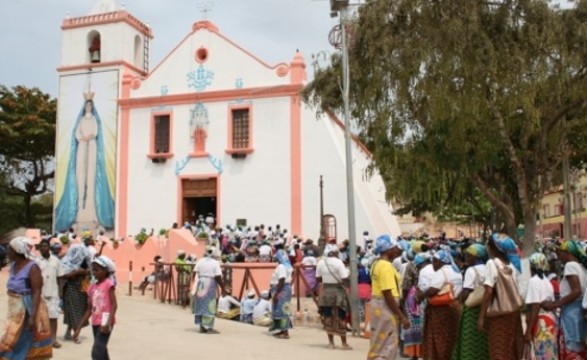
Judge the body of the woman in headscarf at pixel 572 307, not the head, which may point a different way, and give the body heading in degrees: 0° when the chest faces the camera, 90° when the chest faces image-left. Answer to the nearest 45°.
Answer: approximately 90°

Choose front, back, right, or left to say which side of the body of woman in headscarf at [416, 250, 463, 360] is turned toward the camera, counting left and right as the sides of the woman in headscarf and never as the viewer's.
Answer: left

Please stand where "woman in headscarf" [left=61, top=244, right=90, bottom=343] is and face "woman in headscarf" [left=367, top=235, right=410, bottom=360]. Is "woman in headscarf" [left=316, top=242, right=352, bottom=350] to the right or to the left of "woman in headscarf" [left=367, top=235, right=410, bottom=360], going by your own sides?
left

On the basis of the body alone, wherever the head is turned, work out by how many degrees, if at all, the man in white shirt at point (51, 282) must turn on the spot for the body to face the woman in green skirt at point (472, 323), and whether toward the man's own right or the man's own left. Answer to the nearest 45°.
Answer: approximately 45° to the man's own left

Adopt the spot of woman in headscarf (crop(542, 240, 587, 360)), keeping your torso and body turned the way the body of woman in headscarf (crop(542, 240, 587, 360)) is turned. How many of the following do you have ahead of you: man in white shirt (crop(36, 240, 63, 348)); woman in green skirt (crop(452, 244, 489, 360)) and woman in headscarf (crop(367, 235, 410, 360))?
3

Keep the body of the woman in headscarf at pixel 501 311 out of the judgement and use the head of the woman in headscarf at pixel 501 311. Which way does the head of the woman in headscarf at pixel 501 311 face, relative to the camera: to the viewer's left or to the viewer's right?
to the viewer's left

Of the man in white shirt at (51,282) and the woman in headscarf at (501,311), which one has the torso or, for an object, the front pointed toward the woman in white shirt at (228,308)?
the woman in headscarf

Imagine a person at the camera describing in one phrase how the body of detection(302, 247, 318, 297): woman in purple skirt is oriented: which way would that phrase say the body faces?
away from the camera

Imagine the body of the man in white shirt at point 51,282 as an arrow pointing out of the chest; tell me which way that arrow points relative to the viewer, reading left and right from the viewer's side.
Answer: facing the viewer

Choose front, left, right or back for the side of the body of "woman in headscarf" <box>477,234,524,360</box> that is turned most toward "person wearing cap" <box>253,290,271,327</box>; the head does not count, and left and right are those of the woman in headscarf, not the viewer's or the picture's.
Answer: front
